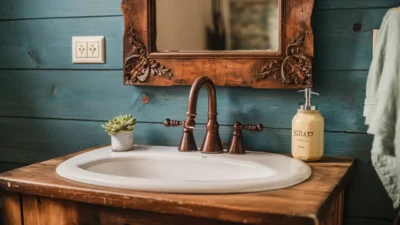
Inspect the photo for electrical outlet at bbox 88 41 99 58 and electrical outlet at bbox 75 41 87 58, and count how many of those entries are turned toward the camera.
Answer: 2

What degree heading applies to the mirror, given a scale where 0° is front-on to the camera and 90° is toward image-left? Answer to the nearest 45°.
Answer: approximately 0°

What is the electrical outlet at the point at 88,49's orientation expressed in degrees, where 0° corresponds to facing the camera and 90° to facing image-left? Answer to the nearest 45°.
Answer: approximately 0°
